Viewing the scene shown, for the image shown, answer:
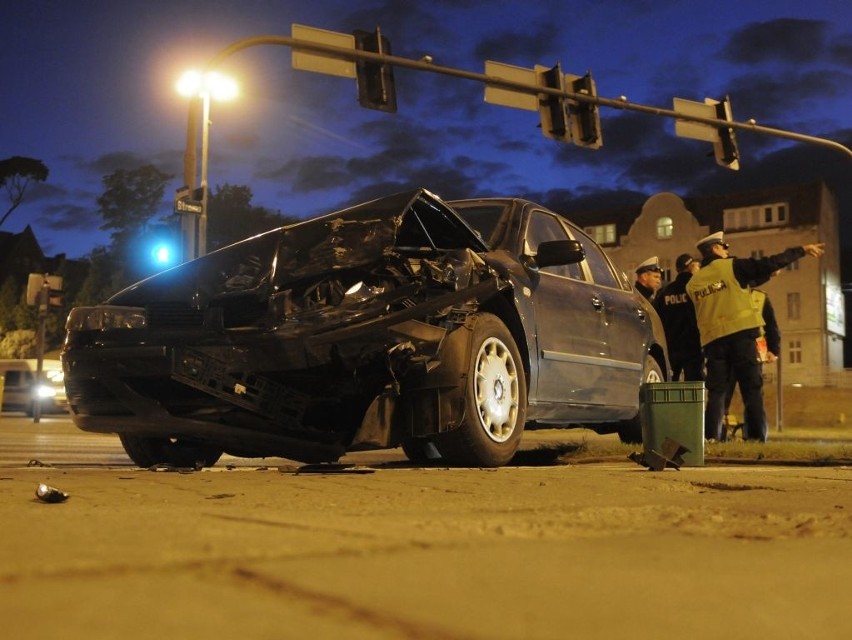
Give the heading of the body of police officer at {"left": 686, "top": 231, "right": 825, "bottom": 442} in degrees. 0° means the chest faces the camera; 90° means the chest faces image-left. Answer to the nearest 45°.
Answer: approximately 225°

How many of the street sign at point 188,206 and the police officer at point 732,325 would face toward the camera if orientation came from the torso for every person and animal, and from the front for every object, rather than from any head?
1

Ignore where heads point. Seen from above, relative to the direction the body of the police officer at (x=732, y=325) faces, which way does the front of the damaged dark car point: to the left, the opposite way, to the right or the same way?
the opposite way

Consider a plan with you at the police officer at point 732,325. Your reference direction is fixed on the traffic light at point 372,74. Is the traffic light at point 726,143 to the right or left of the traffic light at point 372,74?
right

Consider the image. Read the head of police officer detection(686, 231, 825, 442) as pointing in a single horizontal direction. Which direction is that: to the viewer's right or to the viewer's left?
to the viewer's right

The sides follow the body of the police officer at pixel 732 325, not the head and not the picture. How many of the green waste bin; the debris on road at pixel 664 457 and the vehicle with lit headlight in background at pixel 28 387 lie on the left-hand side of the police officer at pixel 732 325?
1

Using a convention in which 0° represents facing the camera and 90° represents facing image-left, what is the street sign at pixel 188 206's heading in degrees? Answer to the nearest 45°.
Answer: approximately 0°

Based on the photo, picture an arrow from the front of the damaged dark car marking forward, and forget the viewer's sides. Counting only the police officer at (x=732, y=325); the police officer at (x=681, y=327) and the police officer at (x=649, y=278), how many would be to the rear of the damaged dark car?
3

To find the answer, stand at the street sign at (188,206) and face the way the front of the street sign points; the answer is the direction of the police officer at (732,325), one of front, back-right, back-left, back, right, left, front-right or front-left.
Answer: front-left

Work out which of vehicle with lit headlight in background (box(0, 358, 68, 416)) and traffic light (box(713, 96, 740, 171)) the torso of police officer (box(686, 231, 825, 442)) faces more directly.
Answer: the traffic light

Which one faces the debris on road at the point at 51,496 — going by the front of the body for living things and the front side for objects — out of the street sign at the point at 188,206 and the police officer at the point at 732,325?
the street sign

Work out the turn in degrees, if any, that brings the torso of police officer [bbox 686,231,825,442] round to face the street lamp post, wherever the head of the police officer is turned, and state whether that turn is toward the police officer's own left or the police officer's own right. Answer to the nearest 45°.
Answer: approximately 90° to the police officer's own left

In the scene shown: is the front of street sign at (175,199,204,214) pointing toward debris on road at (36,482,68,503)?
yes
